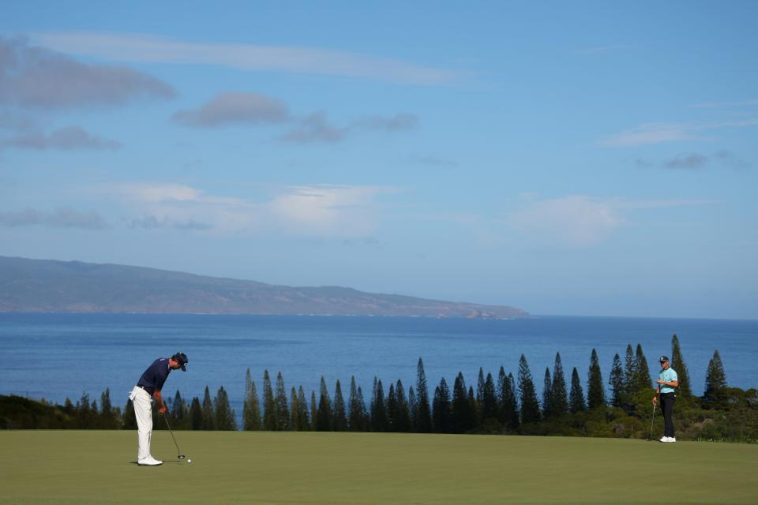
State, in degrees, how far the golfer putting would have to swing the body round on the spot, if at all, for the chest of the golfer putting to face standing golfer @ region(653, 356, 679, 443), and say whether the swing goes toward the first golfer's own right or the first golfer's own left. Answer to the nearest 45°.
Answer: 0° — they already face them

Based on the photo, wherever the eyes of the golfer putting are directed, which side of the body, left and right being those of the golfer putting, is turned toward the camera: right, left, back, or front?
right

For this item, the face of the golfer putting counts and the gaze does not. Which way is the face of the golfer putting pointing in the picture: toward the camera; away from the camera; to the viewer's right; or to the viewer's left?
to the viewer's right
